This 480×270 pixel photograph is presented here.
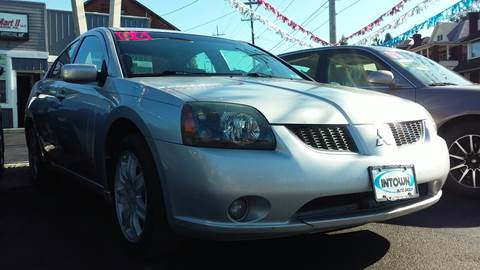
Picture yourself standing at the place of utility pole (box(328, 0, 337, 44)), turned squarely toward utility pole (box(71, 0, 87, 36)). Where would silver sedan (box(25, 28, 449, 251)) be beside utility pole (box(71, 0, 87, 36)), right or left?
left

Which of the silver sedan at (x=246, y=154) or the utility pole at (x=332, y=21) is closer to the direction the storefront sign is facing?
the silver sedan

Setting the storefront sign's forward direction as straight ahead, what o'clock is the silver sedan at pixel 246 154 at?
The silver sedan is roughly at 12 o'clock from the storefront sign.

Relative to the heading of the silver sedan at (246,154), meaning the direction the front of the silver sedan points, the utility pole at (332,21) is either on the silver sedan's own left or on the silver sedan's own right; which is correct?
on the silver sedan's own left

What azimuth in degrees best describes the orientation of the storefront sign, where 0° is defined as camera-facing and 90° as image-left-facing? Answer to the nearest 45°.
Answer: approximately 0°

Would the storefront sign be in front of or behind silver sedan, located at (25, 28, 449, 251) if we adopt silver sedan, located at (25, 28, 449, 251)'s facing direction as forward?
behind

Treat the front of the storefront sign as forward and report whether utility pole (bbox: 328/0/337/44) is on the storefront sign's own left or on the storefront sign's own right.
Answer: on the storefront sign's own left
